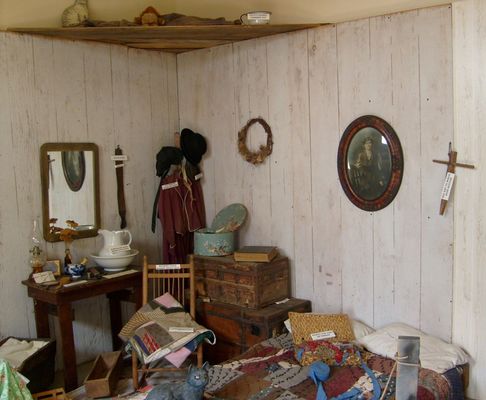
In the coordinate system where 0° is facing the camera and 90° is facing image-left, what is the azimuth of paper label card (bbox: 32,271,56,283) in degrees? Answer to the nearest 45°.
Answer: approximately 0°

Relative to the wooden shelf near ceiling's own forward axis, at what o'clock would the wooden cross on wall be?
The wooden cross on wall is roughly at 10 o'clock from the wooden shelf near ceiling.

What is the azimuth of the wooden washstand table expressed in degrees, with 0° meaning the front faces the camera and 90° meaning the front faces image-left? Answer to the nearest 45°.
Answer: approximately 315°

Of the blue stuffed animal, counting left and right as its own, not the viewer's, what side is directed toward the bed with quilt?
front

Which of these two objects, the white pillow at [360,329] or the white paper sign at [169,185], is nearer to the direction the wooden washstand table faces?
the white pillow

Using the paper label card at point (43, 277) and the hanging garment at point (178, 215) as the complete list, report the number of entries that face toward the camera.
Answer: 2

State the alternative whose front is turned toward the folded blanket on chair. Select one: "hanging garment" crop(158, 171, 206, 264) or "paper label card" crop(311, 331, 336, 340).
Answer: the hanging garment

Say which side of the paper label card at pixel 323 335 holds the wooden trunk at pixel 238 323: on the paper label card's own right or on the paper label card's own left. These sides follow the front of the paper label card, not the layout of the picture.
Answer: on the paper label card's own right
